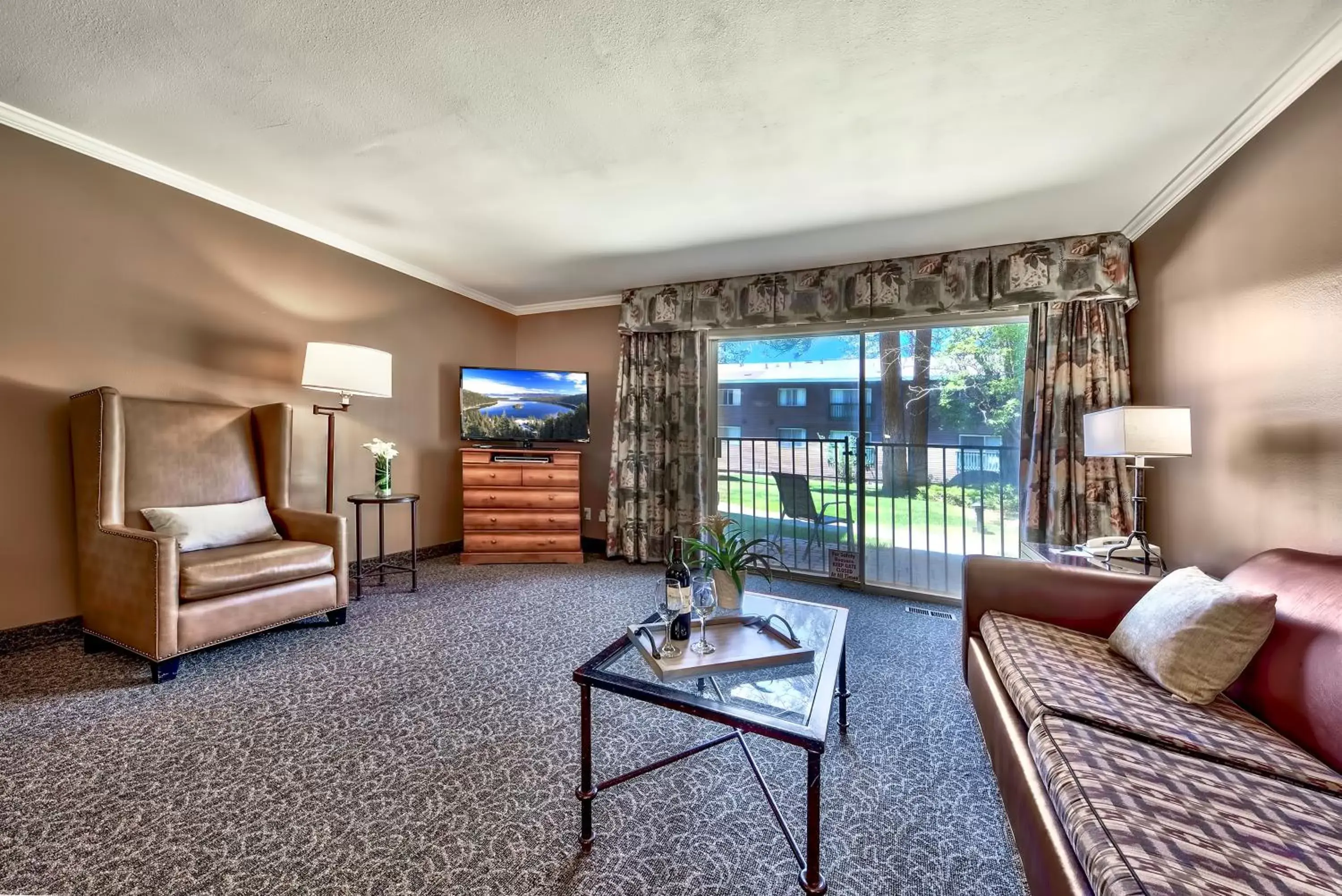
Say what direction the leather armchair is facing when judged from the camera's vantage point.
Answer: facing the viewer and to the right of the viewer

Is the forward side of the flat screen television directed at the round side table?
no

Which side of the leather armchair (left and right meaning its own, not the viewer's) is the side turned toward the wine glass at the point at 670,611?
front

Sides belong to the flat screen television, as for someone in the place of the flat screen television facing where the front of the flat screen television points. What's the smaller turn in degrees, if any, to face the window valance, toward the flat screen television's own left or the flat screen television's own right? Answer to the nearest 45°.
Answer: approximately 45° to the flat screen television's own left

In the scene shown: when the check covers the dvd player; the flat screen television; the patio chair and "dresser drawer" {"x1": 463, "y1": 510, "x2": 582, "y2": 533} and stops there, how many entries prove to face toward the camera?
3

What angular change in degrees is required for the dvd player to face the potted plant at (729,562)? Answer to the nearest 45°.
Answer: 0° — it already faces it

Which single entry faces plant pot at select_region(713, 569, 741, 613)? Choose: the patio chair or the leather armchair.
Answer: the leather armchair

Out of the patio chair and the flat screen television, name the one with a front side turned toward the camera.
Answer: the flat screen television

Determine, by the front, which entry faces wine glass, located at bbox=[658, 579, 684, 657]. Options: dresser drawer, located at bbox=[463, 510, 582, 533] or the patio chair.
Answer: the dresser drawer

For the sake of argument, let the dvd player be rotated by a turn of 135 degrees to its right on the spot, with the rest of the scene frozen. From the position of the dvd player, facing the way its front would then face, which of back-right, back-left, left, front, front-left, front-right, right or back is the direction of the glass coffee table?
back-left

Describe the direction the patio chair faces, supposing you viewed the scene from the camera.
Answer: facing away from the viewer and to the right of the viewer

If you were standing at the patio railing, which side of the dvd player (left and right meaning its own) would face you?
left

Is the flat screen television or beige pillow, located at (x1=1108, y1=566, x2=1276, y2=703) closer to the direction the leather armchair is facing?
the beige pillow

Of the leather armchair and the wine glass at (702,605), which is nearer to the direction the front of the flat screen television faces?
the wine glass

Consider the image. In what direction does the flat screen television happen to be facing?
toward the camera
